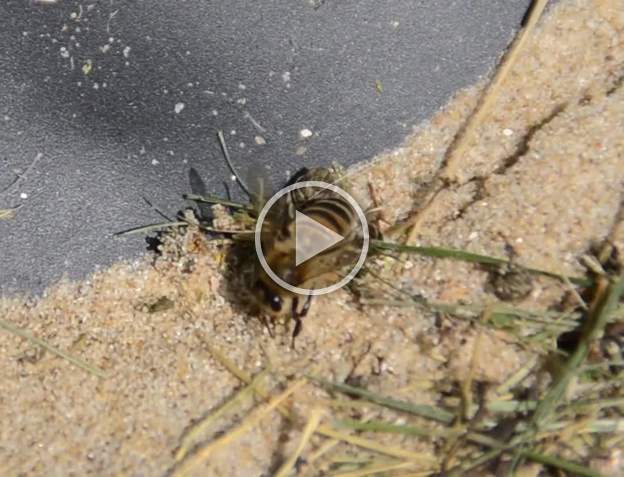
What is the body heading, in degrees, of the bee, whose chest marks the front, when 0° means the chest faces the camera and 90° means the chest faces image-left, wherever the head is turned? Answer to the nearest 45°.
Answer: approximately 45°

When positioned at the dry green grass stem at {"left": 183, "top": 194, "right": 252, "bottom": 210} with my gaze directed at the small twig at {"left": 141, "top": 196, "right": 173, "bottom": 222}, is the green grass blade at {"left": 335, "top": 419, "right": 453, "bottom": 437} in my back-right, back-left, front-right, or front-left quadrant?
back-left
